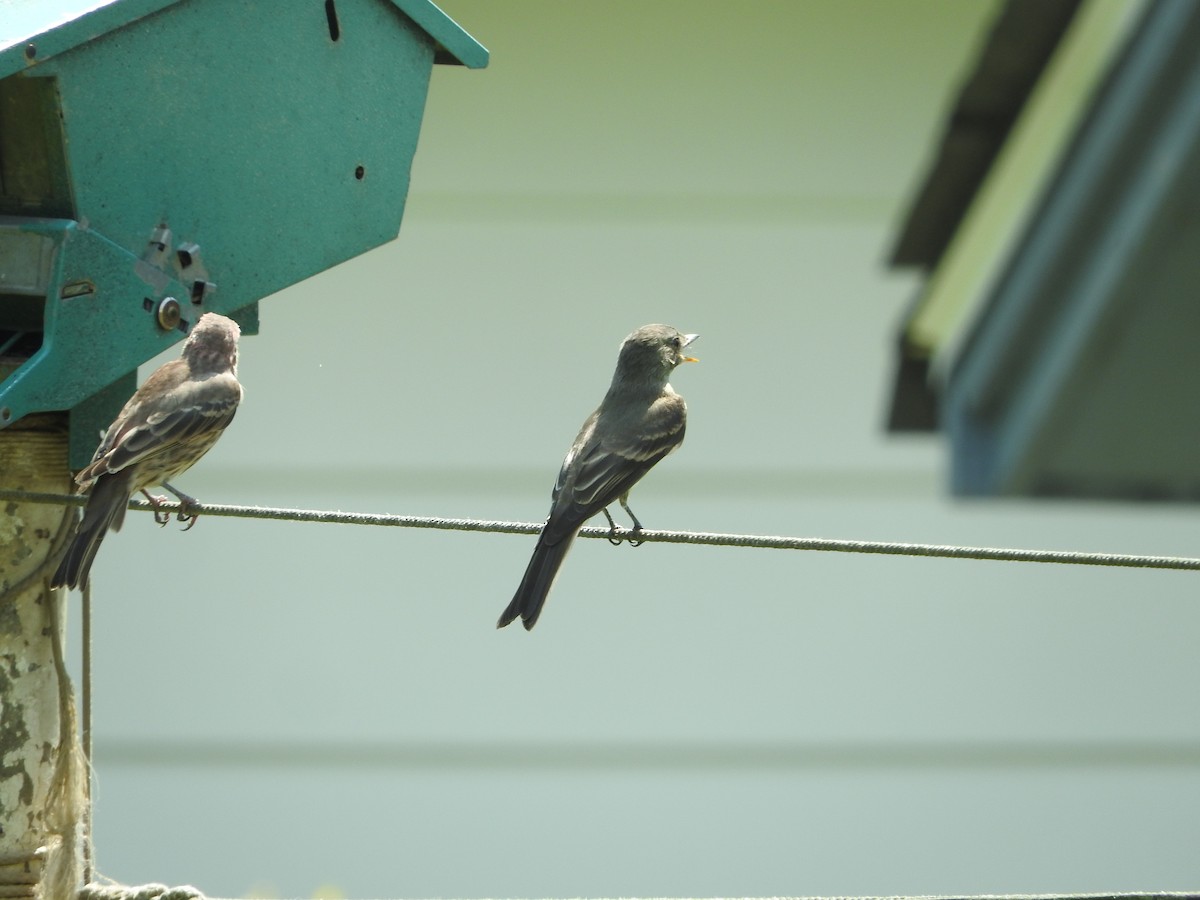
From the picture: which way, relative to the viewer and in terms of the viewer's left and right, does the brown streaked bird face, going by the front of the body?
facing away from the viewer and to the right of the viewer

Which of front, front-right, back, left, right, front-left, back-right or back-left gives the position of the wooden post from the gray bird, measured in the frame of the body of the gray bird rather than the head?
back

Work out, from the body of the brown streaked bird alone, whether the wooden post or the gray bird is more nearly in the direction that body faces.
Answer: the gray bird

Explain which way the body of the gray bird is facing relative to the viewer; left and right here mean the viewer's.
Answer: facing away from the viewer and to the right of the viewer

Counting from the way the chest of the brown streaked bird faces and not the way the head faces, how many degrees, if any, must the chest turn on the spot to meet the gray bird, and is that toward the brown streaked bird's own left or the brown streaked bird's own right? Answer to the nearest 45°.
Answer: approximately 45° to the brown streaked bird's own right

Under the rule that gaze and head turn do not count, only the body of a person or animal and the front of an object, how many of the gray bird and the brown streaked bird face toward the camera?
0
